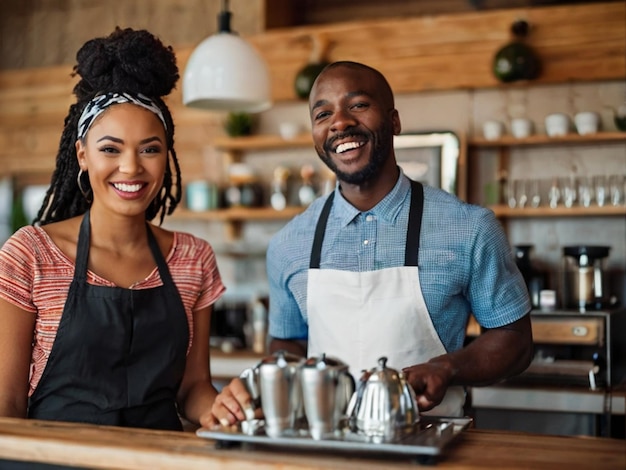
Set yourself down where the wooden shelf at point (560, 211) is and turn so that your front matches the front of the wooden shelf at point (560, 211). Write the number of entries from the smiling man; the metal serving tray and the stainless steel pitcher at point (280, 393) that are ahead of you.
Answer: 3

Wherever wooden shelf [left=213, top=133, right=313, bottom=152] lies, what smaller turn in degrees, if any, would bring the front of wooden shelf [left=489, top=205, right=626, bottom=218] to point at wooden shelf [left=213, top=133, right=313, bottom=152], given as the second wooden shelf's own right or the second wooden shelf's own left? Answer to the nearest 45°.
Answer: approximately 90° to the second wooden shelf's own right

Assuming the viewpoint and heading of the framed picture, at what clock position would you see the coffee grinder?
The coffee grinder is roughly at 10 o'clock from the framed picture.

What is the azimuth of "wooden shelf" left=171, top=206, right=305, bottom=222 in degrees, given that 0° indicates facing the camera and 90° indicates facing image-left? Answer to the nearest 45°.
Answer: approximately 0°

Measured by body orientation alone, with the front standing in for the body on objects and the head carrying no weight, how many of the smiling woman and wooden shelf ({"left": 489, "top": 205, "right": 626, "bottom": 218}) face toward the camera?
2
